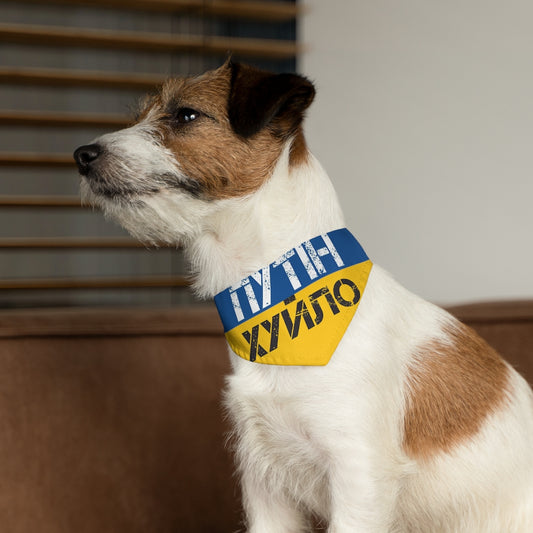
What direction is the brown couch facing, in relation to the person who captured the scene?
facing the viewer

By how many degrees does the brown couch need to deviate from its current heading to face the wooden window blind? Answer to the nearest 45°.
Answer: approximately 180°
